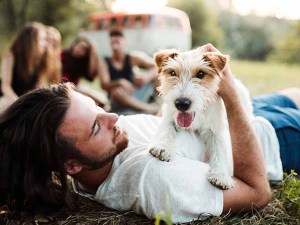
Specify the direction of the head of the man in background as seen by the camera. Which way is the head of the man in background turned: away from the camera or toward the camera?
toward the camera

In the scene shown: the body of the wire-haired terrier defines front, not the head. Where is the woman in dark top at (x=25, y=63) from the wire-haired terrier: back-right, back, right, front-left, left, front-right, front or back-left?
back-right

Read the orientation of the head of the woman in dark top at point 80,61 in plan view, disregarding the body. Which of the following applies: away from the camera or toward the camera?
toward the camera

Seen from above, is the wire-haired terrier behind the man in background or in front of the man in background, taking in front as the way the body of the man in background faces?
in front

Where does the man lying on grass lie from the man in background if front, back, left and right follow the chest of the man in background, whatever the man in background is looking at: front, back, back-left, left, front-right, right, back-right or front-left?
front

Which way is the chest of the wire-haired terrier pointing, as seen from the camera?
toward the camera

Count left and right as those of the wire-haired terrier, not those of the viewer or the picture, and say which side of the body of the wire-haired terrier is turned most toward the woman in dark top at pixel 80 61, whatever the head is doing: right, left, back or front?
back

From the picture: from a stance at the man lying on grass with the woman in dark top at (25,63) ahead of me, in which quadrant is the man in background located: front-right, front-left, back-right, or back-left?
front-right

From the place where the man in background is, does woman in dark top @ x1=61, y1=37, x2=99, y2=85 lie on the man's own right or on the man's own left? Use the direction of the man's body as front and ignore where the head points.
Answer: on the man's own right

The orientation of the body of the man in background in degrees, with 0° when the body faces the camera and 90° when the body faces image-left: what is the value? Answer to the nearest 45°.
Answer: approximately 0°

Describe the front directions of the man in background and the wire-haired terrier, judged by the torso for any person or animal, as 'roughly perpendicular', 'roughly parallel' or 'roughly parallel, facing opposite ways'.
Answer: roughly parallel

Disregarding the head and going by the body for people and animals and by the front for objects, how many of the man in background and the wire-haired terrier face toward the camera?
2
